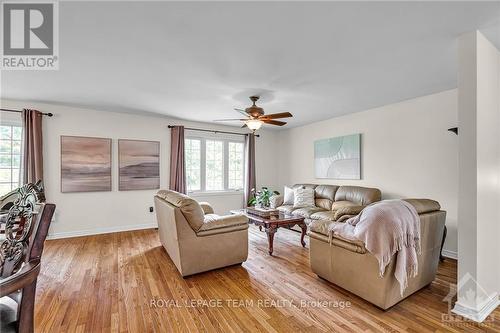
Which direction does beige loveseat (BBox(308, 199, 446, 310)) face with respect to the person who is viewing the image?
facing away from the viewer and to the left of the viewer

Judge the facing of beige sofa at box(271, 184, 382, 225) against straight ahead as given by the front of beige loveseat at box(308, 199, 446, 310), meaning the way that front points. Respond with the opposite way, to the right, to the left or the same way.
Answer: to the left

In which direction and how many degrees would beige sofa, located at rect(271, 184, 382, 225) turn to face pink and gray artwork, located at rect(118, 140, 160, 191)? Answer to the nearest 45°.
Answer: approximately 45° to its right

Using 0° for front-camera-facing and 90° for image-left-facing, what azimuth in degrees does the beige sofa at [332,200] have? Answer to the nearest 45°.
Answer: approximately 45°

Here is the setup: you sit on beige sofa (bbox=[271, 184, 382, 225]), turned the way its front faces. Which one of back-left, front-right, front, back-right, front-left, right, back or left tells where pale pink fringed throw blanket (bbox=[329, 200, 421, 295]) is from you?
front-left

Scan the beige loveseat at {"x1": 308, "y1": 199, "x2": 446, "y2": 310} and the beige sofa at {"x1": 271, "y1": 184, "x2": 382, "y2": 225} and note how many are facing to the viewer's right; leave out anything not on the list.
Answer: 0

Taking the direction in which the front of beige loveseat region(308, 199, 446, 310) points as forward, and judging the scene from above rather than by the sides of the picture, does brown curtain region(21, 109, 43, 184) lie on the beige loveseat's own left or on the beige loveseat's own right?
on the beige loveseat's own left

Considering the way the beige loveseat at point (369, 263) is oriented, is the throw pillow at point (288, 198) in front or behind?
in front
